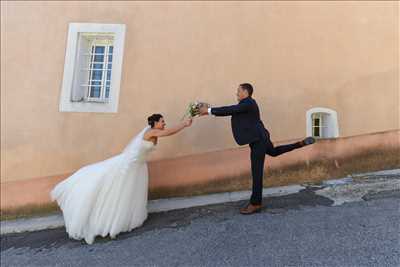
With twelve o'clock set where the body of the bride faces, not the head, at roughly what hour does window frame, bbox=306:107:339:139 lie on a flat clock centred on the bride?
The window frame is roughly at 12 o'clock from the bride.

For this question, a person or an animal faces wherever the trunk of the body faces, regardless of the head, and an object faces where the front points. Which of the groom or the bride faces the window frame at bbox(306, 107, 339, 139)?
the bride

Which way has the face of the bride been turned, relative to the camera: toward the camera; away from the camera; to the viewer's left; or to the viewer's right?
to the viewer's right

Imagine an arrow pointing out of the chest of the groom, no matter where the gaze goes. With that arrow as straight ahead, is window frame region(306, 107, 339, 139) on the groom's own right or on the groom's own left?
on the groom's own right

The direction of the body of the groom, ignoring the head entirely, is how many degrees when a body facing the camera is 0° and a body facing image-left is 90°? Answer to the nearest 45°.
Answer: approximately 90°

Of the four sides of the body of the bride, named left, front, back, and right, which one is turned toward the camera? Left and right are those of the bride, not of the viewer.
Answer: right

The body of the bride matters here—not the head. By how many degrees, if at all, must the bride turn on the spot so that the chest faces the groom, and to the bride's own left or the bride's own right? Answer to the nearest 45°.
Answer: approximately 45° to the bride's own right

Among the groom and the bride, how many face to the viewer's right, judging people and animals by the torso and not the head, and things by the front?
1
